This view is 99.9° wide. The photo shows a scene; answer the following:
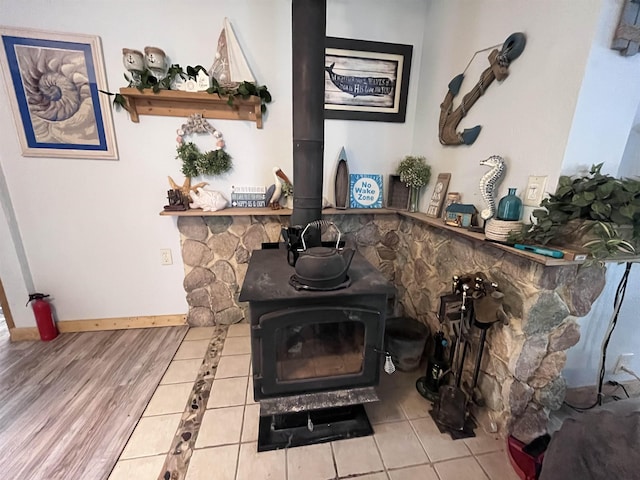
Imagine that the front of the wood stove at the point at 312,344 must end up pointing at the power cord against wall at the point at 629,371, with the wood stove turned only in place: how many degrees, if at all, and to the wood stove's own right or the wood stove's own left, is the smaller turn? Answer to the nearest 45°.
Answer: approximately 90° to the wood stove's own left

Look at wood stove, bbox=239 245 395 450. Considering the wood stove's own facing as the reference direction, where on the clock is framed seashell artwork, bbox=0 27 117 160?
The framed seashell artwork is roughly at 4 o'clock from the wood stove.

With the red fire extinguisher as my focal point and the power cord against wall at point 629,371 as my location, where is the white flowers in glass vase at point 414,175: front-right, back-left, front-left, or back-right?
front-right

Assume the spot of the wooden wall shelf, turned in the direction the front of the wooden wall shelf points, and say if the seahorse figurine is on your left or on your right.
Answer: on your left

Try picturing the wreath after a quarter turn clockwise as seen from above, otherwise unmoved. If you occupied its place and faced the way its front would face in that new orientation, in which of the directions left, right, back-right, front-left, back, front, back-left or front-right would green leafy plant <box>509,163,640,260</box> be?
back-left

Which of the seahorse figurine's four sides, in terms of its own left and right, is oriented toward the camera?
left

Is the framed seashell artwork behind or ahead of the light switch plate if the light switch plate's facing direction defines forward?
ahead

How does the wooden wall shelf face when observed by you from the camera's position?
facing the viewer
